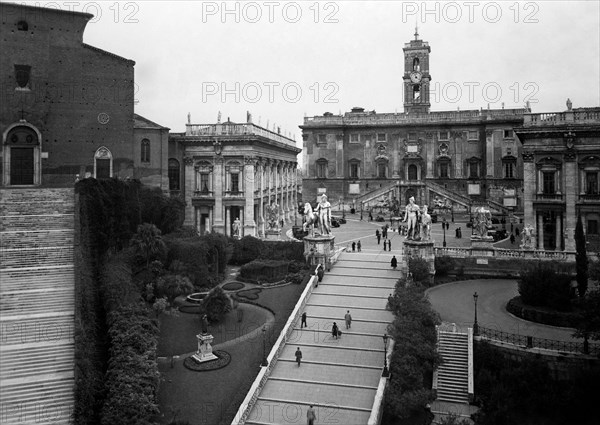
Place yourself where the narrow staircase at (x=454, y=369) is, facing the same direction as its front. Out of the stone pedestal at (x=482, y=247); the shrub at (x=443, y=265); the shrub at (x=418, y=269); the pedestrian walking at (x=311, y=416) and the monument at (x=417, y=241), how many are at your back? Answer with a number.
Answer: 4

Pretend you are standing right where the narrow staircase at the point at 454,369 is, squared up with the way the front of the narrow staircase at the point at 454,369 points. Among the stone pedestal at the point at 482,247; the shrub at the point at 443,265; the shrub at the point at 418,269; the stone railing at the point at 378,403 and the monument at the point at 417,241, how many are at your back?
4

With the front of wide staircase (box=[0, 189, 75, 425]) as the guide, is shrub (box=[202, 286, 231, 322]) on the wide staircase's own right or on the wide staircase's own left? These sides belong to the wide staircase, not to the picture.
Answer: on the wide staircase's own left

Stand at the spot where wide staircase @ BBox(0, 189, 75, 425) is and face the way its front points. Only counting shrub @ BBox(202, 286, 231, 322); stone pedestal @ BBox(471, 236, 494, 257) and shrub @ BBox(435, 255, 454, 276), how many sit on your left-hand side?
3

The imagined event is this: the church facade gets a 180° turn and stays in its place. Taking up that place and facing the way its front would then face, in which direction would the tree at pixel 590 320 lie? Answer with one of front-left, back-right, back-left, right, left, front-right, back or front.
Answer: back-right

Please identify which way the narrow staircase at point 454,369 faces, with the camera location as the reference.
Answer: facing the viewer

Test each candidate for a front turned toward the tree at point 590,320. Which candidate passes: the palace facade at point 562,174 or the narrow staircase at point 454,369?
the palace facade

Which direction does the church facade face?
toward the camera

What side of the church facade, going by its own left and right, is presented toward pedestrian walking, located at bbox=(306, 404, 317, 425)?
front

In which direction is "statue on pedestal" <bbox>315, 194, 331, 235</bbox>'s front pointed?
toward the camera

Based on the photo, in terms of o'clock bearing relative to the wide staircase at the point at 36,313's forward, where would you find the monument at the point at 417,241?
The monument is roughly at 9 o'clock from the wide staircase.

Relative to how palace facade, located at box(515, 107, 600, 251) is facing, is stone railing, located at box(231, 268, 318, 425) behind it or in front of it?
in front
